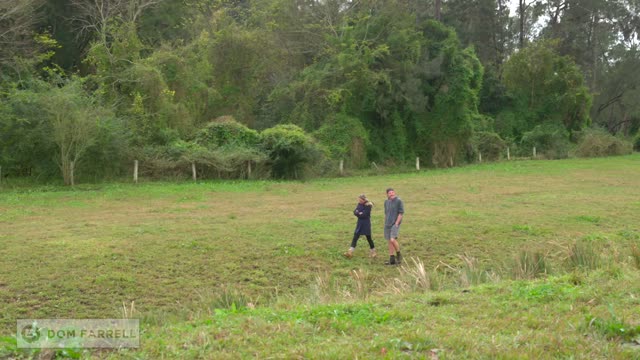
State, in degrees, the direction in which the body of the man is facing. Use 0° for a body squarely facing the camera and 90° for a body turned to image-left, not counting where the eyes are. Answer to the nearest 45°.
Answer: approximately 45°

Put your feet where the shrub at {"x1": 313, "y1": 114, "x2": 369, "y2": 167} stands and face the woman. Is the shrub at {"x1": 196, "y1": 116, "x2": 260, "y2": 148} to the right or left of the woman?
right

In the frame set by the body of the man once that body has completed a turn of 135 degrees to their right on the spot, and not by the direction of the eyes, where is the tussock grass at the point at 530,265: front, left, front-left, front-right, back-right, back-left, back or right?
back-right

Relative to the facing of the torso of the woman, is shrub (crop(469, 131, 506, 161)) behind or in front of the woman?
behind

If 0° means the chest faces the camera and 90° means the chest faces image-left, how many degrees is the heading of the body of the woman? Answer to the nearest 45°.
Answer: approximately 45°

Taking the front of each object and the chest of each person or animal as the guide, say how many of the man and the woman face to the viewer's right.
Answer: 0

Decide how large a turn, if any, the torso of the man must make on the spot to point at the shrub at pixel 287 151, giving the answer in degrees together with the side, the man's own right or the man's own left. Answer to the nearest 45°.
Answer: approximately 135° to the man's own right

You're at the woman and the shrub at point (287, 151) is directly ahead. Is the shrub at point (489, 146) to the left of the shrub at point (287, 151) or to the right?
right

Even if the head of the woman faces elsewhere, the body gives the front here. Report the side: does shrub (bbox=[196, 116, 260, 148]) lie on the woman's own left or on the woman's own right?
on the woman's own right

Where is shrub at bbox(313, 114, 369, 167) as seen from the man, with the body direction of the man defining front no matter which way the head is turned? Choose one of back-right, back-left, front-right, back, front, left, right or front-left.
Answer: back-right

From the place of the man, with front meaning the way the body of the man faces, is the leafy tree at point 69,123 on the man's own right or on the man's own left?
on the man's own right

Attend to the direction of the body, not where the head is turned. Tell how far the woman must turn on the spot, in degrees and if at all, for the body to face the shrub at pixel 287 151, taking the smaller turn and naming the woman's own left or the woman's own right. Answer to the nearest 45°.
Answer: approximately 135° to the woman's own right

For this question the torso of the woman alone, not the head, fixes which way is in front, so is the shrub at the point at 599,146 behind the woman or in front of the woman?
behind

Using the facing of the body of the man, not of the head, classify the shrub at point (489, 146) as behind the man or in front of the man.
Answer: behind
